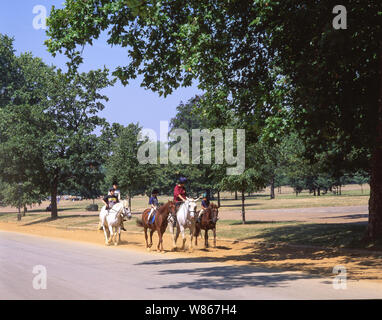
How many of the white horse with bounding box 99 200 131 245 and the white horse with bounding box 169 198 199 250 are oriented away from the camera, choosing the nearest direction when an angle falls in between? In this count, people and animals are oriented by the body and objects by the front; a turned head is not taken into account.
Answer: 0

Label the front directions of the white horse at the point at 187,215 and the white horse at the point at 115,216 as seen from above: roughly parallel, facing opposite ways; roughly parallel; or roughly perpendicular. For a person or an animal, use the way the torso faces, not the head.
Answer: roughly parallel

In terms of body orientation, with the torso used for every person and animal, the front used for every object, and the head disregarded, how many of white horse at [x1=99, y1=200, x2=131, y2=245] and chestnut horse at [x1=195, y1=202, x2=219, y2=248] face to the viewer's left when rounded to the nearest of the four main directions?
0

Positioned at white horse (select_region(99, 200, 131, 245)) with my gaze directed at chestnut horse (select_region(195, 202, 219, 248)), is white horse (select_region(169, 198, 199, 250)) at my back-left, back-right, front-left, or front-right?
front-right

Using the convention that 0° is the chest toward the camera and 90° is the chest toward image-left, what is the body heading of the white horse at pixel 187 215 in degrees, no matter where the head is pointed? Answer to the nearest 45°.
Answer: approximately 315°

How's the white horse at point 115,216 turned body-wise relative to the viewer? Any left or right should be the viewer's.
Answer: facing the viewer and to the right of the viewer

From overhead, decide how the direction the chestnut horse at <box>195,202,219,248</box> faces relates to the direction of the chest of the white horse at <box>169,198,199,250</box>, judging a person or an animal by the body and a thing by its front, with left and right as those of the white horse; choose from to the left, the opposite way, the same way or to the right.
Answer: the same way

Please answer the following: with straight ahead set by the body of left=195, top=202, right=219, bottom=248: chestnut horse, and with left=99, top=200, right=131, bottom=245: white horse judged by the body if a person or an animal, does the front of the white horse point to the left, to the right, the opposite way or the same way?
the same way

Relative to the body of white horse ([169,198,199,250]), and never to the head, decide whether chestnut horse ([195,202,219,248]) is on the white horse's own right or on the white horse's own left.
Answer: on the white horse's own left

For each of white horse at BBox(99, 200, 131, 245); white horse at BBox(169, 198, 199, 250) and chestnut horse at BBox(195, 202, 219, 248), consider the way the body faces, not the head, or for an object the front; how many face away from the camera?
0
